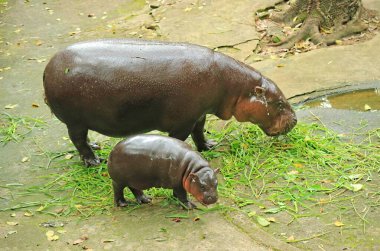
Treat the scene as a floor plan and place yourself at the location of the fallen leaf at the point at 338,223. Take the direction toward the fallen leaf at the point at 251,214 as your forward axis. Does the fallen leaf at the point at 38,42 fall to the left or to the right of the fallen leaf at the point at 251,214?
right

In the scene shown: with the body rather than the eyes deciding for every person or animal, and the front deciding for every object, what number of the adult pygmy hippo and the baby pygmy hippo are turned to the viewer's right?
2

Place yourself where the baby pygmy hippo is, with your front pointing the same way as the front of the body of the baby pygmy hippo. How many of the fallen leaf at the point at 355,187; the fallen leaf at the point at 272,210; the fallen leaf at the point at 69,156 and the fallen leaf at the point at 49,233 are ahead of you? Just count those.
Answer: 2

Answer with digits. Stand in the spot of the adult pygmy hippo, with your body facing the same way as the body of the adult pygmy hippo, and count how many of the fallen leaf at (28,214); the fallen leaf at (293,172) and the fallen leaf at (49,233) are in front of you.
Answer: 1

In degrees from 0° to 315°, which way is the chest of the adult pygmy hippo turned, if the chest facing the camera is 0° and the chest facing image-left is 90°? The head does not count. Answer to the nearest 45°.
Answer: approximately 270°

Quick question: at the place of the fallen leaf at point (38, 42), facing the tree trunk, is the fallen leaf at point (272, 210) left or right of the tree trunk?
right

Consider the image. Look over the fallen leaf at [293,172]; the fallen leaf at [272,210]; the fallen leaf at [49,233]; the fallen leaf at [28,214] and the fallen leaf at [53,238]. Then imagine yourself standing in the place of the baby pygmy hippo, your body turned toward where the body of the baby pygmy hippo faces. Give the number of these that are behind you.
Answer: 3

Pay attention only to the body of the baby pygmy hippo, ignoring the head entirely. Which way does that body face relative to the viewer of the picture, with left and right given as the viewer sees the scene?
facing to the right of the viewer

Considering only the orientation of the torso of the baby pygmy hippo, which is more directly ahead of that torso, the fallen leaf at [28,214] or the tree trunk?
the tree trunk

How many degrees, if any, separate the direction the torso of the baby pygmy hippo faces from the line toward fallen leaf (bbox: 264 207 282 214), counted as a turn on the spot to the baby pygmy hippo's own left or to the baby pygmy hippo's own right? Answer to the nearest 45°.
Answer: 0° — it already faces it

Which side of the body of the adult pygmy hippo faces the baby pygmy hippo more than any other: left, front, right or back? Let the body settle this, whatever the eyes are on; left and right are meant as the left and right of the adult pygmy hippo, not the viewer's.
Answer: right
